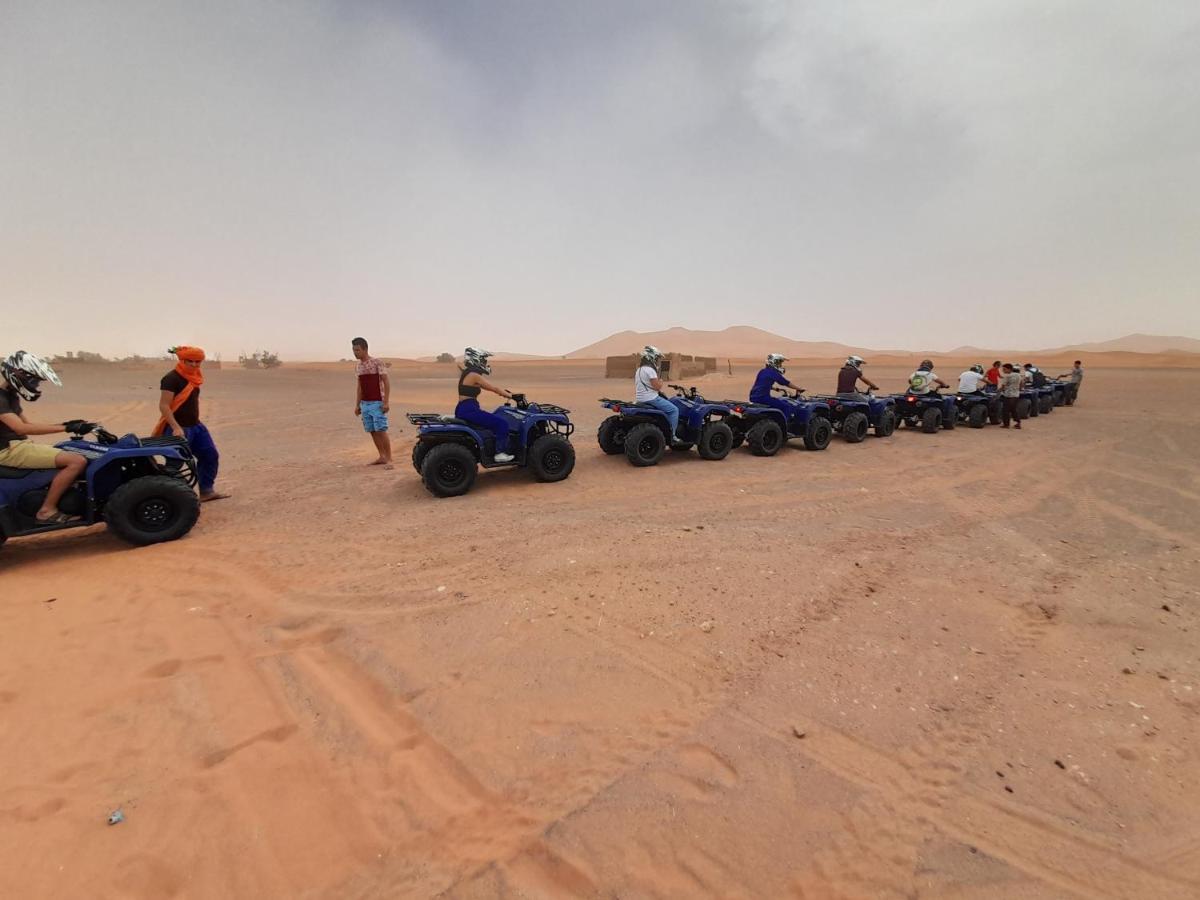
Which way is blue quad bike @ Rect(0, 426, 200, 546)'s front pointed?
to the viewer's right

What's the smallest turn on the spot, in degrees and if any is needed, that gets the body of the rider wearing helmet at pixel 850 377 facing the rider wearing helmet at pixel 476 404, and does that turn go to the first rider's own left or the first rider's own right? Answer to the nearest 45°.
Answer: approximately 180°

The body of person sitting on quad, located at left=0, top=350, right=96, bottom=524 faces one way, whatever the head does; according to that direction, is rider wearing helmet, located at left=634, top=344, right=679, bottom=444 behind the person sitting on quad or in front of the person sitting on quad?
in front

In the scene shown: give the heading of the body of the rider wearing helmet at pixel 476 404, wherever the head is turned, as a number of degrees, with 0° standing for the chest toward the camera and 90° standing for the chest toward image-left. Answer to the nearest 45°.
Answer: approximately 270°

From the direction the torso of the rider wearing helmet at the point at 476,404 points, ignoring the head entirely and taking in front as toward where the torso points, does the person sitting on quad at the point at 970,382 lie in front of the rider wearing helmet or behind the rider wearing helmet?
in front

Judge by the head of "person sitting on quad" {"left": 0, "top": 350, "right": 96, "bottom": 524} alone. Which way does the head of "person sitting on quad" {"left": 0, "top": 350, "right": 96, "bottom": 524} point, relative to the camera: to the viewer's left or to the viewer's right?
to the viewer's right

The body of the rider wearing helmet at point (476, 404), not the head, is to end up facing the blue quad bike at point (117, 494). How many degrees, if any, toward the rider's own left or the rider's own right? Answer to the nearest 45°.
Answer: approximately 135° to the rider's own right

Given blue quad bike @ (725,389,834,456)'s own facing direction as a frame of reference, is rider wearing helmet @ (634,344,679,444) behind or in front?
behind

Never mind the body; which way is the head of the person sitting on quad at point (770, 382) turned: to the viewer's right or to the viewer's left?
to the viewer's right

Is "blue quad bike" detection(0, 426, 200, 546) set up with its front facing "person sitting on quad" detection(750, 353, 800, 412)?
yes

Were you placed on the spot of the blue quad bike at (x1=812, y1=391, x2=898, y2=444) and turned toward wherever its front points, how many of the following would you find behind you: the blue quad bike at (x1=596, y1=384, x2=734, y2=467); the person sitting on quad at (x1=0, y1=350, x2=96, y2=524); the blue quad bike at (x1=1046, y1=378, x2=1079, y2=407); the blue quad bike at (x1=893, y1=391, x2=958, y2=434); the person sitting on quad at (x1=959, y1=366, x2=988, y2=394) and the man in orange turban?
3
